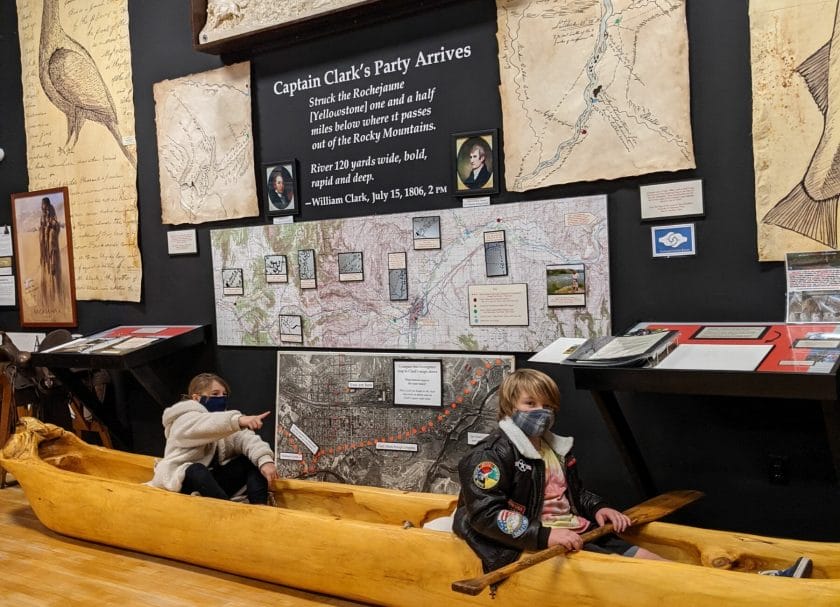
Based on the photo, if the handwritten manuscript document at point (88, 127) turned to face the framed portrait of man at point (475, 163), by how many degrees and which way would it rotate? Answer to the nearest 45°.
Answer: approximately 45° to its left

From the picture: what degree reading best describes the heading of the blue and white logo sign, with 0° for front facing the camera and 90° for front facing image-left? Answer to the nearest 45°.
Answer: approximately 0°

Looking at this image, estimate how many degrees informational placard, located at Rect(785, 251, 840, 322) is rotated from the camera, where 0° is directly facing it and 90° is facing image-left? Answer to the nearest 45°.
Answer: approximately 0°

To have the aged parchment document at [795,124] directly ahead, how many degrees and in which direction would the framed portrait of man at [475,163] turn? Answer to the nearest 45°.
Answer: approximately 45° to its left

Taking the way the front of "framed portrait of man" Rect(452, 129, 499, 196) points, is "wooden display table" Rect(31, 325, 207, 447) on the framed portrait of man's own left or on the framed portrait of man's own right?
on the framed portrait of man's own right
